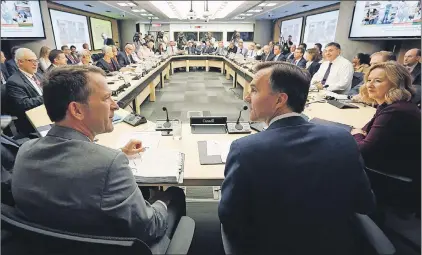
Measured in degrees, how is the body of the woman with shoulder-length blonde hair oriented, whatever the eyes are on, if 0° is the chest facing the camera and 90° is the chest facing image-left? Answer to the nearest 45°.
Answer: approximately 90°

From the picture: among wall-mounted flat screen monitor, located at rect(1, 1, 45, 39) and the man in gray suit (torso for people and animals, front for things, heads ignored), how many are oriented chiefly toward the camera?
1

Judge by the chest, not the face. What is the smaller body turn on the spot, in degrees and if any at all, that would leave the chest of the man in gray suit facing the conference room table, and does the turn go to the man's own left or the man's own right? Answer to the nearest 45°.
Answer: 0° — they already face it

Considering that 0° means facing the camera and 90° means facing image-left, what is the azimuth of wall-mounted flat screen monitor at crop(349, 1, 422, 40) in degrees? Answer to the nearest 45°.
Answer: approximately 0°

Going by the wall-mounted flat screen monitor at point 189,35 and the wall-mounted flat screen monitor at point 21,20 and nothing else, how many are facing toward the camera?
2

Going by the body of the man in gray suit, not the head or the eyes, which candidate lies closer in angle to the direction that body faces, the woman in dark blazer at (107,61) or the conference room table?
the conference room table

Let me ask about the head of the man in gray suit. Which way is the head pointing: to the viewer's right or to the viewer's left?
to the viewer's right

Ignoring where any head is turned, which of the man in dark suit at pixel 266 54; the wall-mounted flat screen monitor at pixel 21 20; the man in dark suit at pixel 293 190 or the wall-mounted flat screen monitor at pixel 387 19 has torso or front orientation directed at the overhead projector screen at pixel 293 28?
the man in dark suit at pixel 293 190
